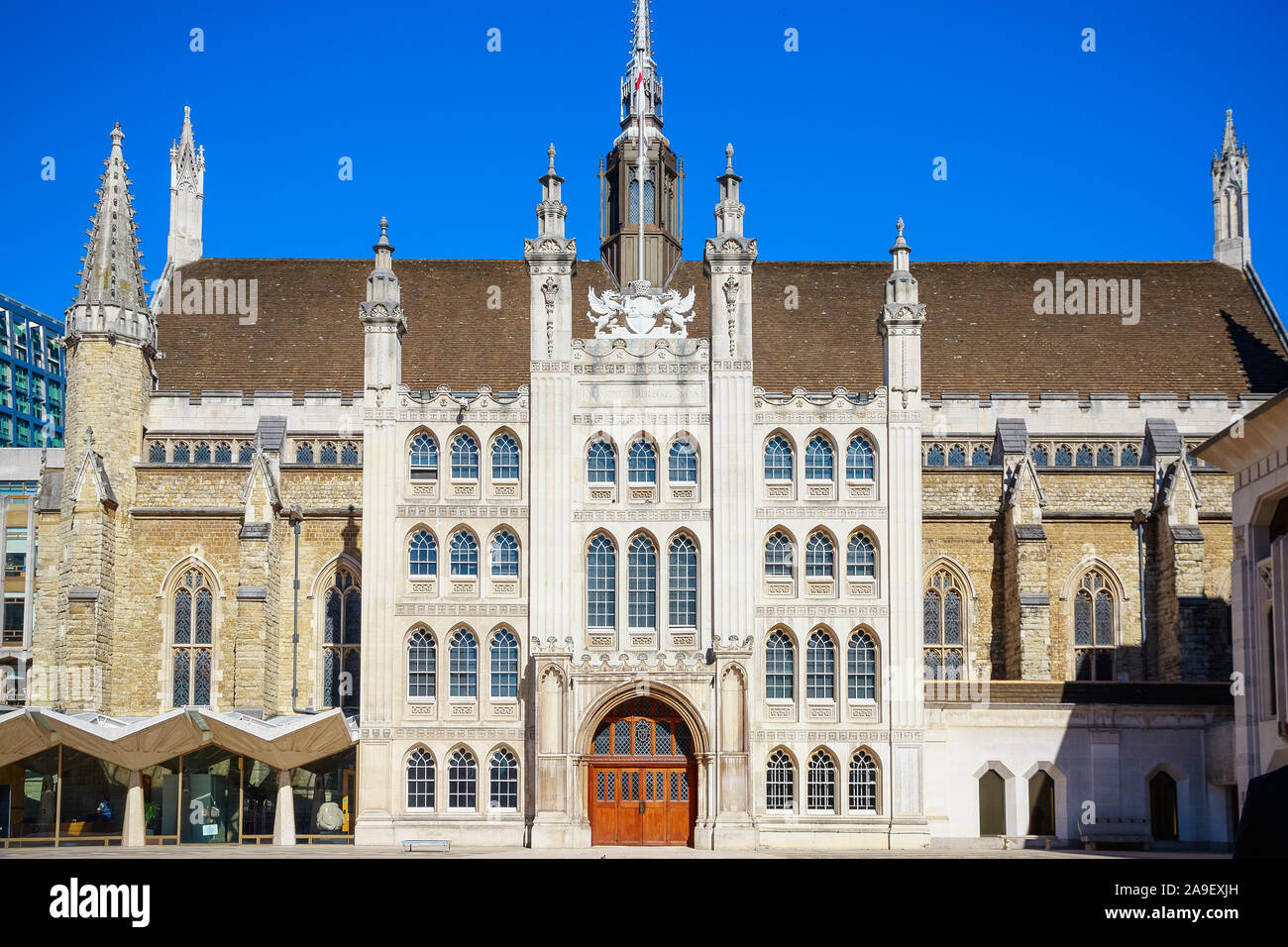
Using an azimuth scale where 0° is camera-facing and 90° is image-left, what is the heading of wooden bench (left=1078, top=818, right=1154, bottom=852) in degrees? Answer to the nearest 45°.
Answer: approximately 0°

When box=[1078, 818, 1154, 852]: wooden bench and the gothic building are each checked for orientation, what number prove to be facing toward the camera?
2

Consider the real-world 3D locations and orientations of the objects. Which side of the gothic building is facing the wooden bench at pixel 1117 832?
left

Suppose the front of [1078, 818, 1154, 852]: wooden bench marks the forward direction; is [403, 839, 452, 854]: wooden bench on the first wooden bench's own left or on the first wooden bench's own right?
on the first wooden bench's own right
